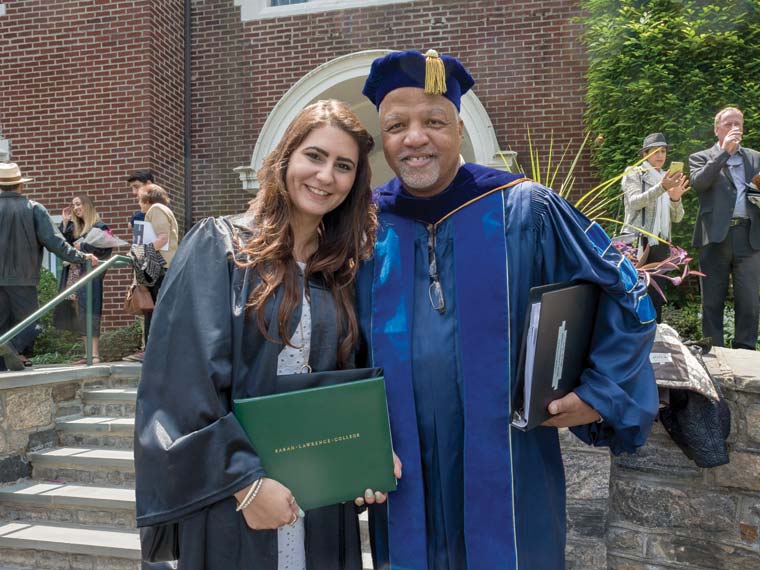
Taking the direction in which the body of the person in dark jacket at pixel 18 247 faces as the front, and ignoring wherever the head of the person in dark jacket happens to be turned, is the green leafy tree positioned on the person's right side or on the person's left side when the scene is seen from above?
on the person's right side

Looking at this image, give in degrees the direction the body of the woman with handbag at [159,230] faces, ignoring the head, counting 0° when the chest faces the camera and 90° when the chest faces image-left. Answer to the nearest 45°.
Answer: approximately 90°

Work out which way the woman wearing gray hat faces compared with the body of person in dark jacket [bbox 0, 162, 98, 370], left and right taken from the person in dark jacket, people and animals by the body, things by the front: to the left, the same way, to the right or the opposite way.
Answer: the opposite way

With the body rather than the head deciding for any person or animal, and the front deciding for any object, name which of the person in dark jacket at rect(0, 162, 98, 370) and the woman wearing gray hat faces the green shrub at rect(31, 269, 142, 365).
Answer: the person in dark jacket

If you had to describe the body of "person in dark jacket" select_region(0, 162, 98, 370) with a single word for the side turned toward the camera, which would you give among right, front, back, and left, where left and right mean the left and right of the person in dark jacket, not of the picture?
back

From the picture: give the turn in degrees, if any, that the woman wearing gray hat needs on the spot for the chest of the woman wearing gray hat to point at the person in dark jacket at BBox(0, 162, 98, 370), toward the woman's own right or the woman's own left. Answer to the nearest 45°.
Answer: approximately 90° to the woman's own right

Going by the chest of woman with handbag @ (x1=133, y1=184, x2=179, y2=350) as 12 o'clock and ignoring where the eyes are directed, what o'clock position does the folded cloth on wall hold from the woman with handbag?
The folded cloth on wall is roughly at 8 o'clock from the woman with handbag.
